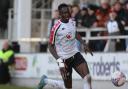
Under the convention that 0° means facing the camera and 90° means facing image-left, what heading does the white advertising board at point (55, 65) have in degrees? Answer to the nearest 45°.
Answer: approximately 0°

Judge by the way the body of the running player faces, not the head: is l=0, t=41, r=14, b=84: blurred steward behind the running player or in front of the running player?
behind

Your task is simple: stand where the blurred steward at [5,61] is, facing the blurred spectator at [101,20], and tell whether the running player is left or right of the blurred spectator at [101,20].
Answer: right

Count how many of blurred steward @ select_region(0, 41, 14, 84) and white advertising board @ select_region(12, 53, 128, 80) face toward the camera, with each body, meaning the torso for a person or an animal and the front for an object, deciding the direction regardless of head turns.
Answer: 2

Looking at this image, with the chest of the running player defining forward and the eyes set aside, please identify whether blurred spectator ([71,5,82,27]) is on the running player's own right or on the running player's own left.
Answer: on the running player's own left

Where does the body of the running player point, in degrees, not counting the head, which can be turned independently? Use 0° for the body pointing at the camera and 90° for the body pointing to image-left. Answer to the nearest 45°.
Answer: approximately 315°
